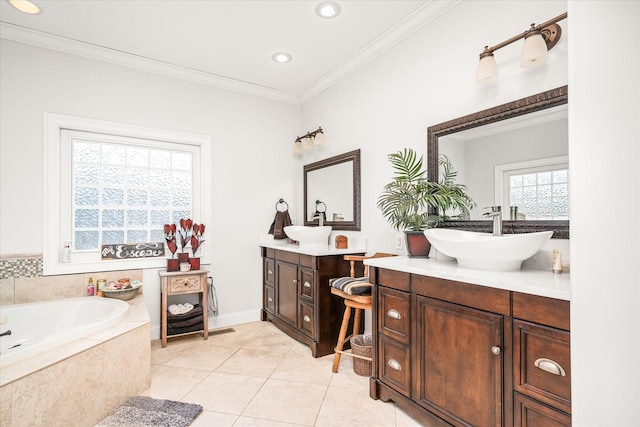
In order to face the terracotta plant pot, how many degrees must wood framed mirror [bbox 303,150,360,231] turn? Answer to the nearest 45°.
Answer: approximately 90° to its left

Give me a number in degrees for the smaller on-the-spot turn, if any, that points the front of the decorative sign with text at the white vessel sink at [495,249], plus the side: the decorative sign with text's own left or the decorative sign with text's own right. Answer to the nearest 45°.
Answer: approximately 45° to the decorative sign with text's own left

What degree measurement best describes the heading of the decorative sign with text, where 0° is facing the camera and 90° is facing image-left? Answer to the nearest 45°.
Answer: approximately 0°

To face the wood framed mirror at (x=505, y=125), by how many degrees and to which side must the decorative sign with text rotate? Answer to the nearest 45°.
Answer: approximately 45° to its left

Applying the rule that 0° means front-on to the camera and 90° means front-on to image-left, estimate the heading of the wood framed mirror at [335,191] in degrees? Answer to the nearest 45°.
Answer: approximately 45°
